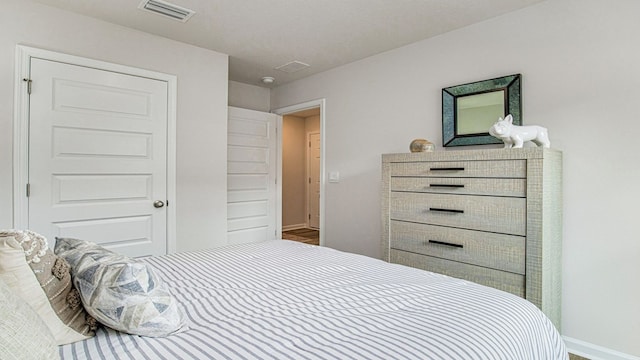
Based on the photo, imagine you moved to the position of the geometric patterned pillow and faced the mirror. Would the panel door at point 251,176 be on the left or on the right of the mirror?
left

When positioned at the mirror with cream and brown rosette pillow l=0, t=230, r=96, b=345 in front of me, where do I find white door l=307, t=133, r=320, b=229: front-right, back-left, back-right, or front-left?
back-right

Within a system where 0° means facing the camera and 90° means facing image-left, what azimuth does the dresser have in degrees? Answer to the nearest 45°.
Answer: approximately 45°

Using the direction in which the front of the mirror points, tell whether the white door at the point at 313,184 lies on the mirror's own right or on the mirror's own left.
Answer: on the mirror's own right

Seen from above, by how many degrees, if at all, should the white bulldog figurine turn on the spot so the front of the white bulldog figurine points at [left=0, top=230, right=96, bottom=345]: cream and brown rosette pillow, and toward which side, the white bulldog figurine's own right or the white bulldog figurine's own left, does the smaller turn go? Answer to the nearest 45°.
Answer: approximately 45° to the white bulldog figurine's own left

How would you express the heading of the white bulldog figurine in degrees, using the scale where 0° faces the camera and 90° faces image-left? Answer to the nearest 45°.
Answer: approximately 90°

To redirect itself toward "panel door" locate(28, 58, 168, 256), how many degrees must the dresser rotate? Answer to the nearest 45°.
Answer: approximately 45° to its right

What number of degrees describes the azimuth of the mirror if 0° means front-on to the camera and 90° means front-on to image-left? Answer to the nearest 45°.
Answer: approximately 45°

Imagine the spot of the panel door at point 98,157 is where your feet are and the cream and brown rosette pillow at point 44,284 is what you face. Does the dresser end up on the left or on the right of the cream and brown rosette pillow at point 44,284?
left

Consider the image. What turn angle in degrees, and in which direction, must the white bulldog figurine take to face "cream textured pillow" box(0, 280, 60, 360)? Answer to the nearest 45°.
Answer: approximately 90° to its left

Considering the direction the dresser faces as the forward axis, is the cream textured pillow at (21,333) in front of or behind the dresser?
in front
